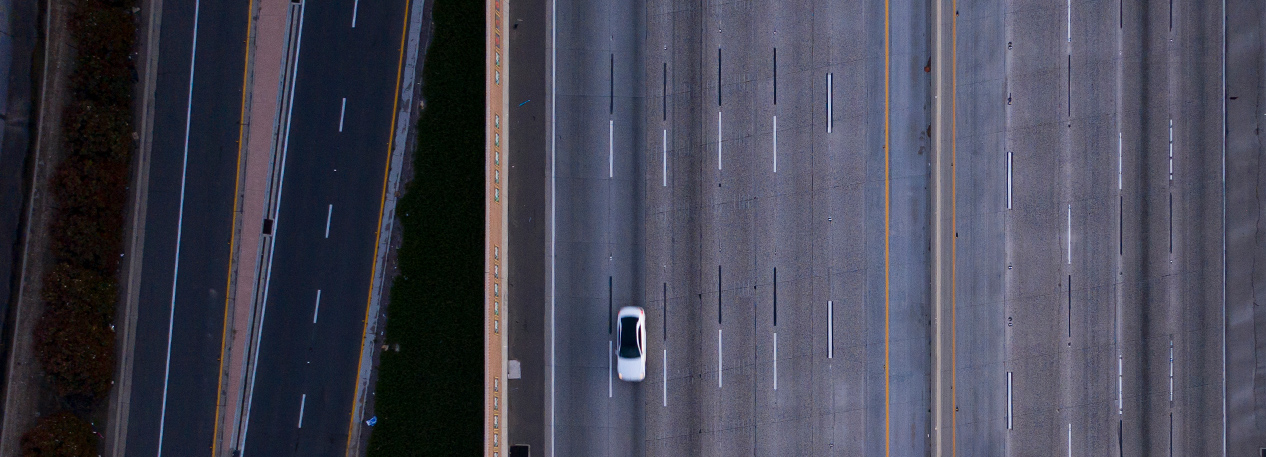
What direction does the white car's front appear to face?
toward the camera

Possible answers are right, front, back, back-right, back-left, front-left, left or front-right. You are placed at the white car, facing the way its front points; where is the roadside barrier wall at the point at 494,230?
right
